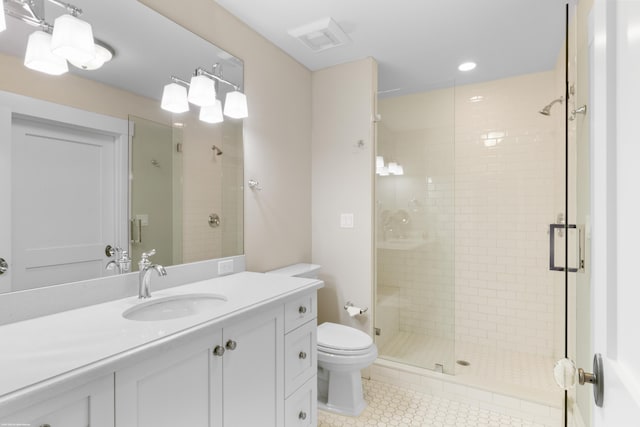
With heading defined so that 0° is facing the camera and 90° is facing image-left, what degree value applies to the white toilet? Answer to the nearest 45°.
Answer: approximately 315°

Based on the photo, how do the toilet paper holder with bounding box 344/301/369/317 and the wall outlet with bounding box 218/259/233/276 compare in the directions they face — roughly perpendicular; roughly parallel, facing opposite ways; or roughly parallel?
roughly perpendicular

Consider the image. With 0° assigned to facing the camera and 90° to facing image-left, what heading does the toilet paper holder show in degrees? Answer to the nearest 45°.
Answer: approximately 45°

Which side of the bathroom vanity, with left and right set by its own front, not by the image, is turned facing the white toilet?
left
